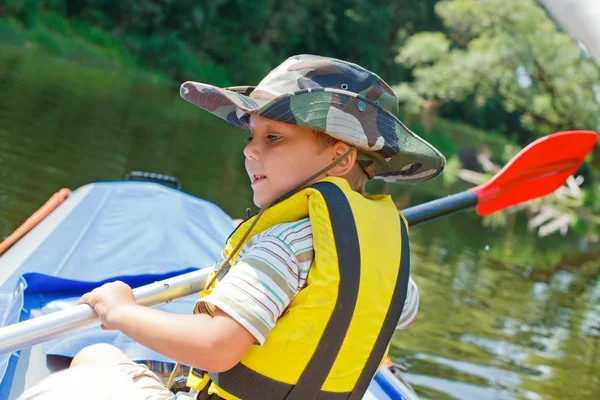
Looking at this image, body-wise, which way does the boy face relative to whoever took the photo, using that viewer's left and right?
facing away from the viewer and to the left of the viewer

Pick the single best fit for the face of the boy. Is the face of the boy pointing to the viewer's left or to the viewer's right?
to the viewer's left
